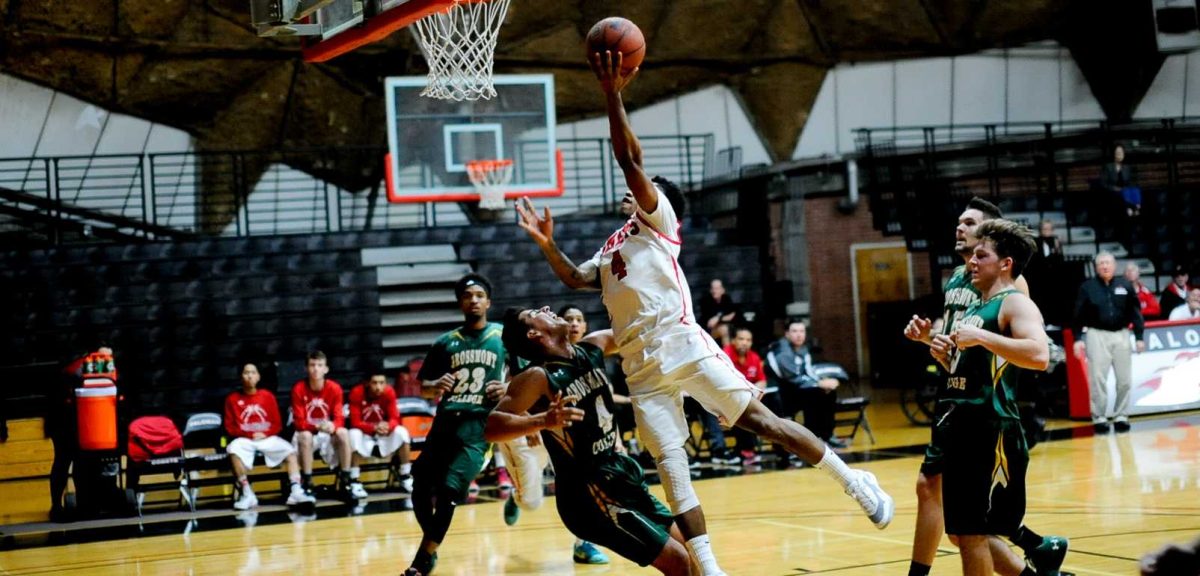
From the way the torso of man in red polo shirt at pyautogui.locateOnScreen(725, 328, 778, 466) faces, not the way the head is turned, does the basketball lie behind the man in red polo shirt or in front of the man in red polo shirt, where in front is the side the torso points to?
in front

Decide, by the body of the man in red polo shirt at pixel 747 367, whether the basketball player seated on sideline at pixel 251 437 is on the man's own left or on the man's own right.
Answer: on the man's own right

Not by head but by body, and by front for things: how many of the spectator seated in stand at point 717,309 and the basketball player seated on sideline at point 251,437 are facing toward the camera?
2

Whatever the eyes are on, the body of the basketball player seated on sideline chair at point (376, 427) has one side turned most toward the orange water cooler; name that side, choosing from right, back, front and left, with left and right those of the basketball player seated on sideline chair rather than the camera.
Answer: right

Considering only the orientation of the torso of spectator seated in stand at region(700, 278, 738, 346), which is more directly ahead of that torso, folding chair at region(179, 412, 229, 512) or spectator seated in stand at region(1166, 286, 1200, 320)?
the folding chair

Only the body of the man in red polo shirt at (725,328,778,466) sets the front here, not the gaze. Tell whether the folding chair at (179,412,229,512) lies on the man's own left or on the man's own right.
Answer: on the man's own right

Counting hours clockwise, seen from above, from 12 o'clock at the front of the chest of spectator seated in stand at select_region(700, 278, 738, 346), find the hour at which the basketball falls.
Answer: The basketball is roughly at 12 o'clock from the spectator seated in stand.

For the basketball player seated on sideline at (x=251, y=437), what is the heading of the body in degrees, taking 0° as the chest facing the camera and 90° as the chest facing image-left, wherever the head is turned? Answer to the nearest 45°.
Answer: approximately 0°

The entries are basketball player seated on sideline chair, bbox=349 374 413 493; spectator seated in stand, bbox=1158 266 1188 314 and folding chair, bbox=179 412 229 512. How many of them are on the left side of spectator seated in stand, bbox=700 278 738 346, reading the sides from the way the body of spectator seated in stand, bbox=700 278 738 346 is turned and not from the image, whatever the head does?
1

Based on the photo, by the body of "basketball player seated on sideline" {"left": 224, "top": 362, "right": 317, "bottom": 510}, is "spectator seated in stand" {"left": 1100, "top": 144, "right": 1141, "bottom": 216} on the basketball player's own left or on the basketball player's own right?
on the basketball player's own left

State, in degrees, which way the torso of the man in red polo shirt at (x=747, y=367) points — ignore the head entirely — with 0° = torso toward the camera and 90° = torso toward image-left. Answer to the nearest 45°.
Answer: approximately 0°

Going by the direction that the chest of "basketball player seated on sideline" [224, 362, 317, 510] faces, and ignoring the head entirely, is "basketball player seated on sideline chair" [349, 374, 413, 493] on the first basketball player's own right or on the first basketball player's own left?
on the first basketball player's own left
